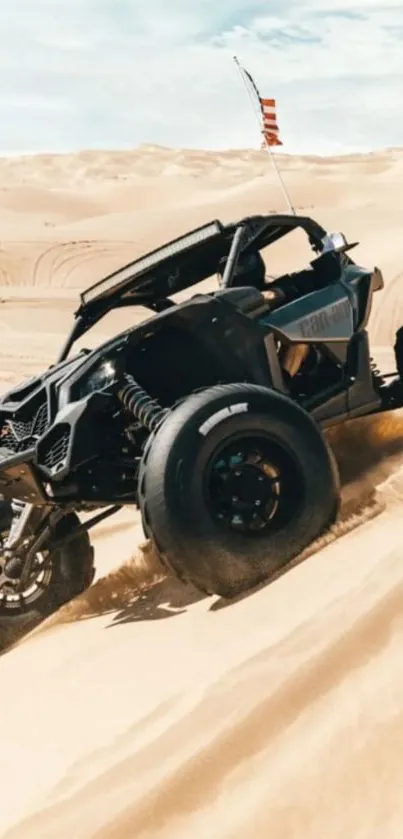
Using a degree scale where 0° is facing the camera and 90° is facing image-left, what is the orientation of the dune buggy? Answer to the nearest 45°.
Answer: approximately 45°
